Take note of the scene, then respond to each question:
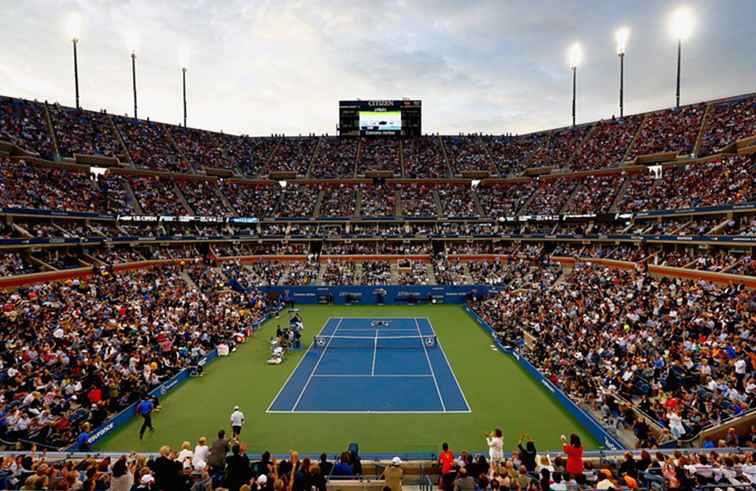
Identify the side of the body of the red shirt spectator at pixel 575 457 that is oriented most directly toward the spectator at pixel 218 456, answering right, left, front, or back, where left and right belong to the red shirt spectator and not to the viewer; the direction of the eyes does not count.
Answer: left

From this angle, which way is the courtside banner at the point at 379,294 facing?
toward the camera

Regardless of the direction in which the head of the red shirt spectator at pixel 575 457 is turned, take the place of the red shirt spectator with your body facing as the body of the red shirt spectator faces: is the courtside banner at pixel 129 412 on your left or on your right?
on your left

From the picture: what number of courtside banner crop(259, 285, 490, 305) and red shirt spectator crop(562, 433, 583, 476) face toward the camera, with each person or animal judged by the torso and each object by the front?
1

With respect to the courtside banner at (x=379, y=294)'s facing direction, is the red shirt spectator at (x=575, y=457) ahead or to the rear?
ahead

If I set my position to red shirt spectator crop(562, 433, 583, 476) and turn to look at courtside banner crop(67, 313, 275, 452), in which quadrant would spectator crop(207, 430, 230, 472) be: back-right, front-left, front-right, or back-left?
front-left

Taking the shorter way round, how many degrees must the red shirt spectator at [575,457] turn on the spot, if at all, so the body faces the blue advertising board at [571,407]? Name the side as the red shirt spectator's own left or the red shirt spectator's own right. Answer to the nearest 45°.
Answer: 0° — they already face it

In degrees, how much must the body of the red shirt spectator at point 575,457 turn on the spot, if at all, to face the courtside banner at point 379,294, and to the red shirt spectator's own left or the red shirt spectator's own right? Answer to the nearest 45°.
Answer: approximately 45° to the red shirt spectator's own left

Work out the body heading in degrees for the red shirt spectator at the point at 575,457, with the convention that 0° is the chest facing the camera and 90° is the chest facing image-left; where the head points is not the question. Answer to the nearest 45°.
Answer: approximately 180°

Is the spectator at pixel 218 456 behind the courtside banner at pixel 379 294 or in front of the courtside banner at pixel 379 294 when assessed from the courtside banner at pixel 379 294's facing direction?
in front

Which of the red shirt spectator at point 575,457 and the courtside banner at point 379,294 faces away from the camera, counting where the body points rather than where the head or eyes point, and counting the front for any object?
the red shirt spectator

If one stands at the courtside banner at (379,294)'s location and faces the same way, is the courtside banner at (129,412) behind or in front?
in front

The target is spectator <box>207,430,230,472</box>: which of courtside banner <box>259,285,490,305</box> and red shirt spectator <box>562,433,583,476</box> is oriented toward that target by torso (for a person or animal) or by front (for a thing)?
the courtside banner

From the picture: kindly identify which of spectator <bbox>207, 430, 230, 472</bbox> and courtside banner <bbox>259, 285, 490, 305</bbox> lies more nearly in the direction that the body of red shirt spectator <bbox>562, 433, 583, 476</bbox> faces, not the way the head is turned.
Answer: the courtside banner
